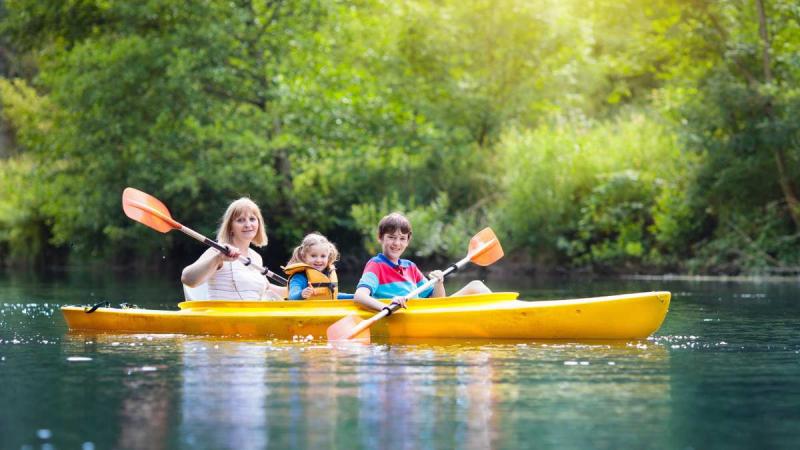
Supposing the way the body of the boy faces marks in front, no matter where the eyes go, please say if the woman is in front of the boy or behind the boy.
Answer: behind

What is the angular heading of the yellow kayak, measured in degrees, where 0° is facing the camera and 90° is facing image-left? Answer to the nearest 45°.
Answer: approximately 270°

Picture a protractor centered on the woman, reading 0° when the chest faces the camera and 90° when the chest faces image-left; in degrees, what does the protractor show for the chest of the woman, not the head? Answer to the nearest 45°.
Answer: approximately 315°

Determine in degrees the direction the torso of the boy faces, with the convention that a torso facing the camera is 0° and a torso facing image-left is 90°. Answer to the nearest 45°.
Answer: approximately 315°
